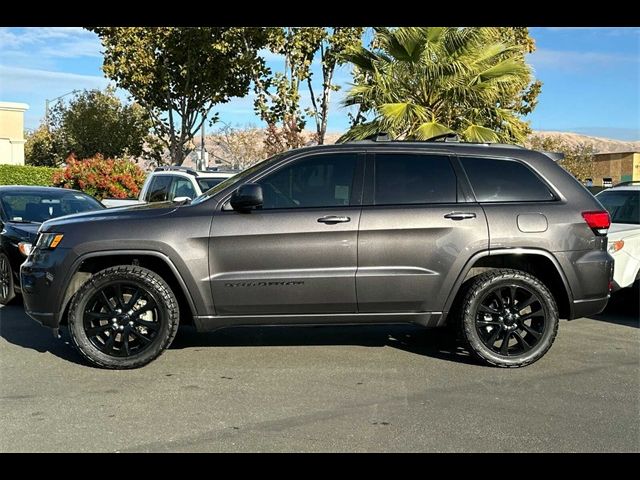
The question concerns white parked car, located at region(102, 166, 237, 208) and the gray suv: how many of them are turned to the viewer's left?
1

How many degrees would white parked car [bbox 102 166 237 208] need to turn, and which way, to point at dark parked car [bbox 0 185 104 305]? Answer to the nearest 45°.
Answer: approximately 90° to its right

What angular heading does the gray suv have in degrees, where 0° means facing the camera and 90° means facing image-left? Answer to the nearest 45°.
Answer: approximately 90°

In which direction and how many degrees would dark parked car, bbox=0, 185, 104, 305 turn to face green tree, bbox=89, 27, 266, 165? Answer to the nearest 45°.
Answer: approximately 135° to its left

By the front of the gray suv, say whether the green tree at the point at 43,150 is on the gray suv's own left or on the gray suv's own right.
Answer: on the gray suv's own right

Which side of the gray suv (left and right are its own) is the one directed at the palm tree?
right

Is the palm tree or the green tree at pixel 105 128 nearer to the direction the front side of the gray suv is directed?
the green tree
